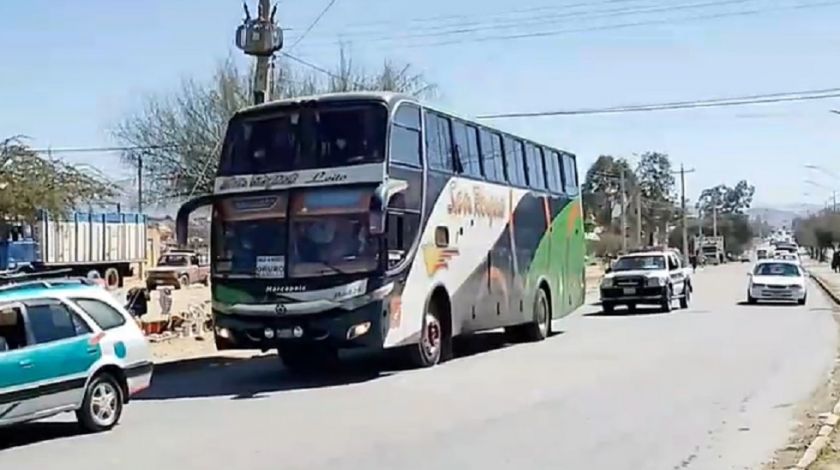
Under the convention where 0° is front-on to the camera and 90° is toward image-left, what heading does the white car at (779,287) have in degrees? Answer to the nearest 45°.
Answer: approximately 0°

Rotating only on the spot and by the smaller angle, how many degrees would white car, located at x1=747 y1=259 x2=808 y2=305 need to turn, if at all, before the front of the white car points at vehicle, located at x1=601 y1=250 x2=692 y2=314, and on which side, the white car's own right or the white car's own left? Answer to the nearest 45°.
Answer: approximately 45° to the white car's own right

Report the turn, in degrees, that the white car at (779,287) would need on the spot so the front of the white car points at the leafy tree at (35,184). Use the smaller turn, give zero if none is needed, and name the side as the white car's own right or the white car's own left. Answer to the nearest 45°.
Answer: approximately 45° to the white car's own right

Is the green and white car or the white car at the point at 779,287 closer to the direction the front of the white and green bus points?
the green and white car

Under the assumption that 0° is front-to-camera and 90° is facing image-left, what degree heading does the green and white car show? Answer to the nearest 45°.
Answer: approximately 45°

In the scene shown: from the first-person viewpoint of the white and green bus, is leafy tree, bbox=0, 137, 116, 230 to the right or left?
on its right

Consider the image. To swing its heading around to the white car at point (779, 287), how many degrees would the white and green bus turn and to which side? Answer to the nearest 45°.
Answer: approximately 180°

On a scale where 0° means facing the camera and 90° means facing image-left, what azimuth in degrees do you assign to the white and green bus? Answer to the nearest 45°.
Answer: approximately 45°
